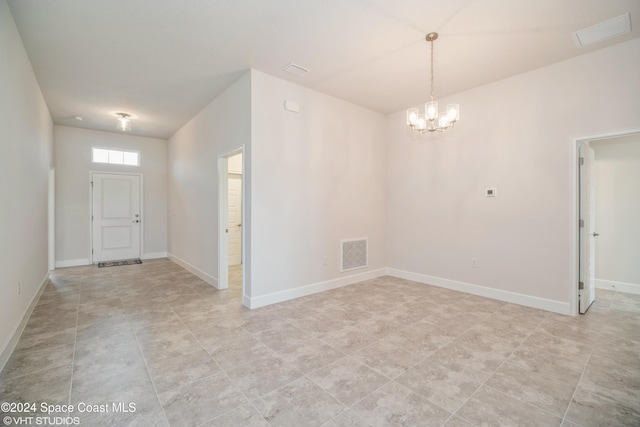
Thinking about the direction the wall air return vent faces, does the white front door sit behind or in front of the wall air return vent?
behind

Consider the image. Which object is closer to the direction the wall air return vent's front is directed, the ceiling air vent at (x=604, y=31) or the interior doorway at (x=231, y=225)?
the ceiling air vent

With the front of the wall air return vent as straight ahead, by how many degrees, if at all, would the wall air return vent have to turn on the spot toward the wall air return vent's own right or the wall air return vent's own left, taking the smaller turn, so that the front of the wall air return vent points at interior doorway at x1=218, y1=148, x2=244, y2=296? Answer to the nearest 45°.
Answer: approximately 135° to the wall air return vent's own right

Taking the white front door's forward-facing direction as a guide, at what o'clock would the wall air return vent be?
The wall air return vent is roughly at 11 o'clock from the white front door.

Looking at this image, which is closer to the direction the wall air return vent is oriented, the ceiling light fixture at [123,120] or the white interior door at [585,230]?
the white interior door

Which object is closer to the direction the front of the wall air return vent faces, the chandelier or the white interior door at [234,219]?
the chandelier

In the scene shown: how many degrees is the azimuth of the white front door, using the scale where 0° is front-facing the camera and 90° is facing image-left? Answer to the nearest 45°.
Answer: approximately 0°

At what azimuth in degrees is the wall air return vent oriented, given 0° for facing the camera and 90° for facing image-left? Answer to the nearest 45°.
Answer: approximately 315°
